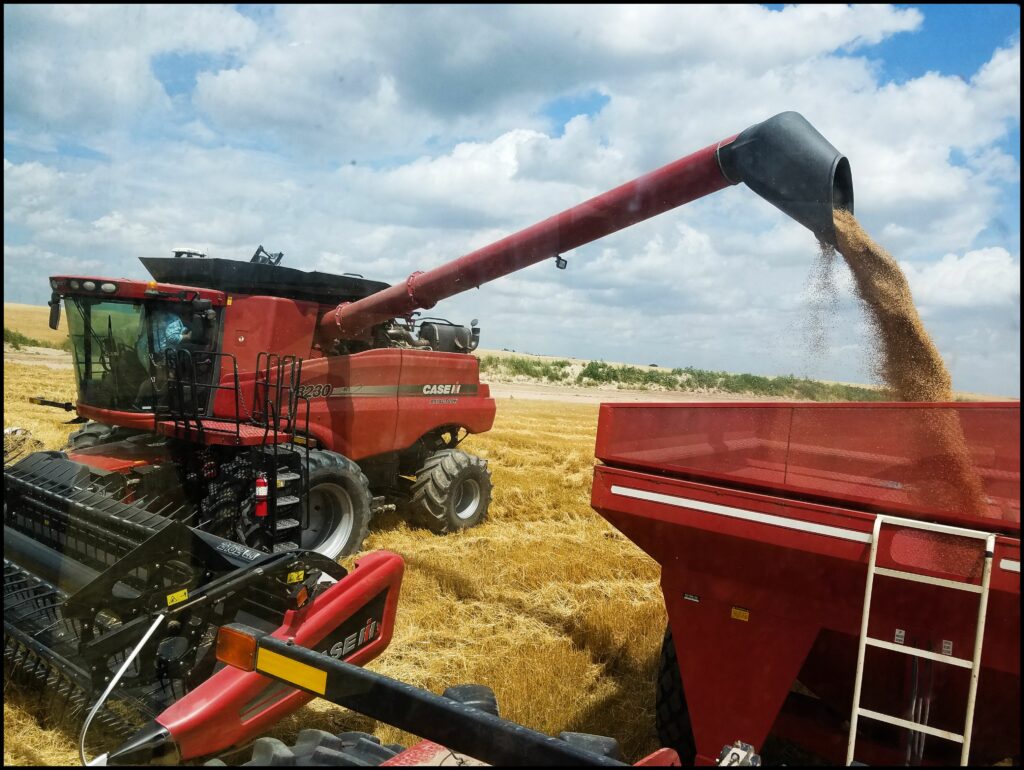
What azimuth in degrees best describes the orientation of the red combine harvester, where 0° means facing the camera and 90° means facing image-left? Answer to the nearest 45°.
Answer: approximately 45°

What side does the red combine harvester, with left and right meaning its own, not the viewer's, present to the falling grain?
left

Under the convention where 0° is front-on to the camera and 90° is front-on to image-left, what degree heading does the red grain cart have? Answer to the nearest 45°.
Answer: approximately 45°

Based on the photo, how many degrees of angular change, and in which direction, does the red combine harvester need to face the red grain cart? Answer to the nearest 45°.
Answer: approximately 90° to its left
